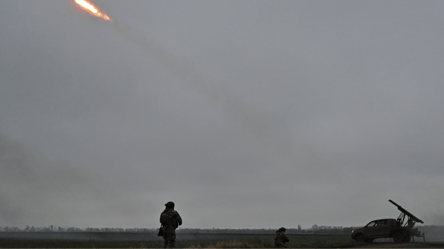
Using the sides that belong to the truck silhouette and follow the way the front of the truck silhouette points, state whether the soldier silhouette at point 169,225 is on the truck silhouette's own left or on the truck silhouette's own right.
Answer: on the truck silhouette's own left

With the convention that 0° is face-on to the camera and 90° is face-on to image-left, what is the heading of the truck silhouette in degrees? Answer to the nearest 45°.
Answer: approximately 90°
